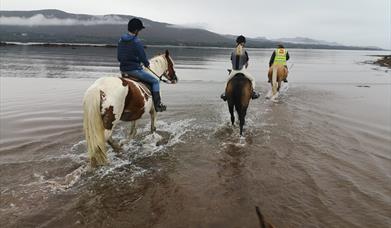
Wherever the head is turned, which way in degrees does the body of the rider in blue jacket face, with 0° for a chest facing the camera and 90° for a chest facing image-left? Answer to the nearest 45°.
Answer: approximately 225°

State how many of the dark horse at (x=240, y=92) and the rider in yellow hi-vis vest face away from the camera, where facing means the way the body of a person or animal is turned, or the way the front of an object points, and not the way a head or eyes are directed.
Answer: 2

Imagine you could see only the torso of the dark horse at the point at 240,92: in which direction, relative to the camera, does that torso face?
away from the camera

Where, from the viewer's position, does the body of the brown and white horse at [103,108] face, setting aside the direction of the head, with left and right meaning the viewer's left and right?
facing away from the viewer and to the right of the viewer

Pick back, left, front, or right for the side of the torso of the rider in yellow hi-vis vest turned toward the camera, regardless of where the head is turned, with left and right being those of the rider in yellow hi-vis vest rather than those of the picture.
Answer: back

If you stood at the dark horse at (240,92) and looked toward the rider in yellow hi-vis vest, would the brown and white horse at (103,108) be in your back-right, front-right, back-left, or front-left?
back-left

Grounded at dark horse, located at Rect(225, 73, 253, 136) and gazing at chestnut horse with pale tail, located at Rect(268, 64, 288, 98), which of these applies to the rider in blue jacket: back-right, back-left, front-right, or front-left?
back-left

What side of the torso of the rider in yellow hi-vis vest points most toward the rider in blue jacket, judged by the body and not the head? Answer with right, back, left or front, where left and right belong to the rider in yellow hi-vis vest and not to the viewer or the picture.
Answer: back

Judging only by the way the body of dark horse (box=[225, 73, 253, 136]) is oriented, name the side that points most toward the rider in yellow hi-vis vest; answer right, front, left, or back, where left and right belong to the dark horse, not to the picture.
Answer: front

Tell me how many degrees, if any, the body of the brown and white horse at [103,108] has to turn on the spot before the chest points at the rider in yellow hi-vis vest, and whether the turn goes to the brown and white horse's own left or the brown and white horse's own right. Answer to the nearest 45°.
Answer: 0° — it already faces them

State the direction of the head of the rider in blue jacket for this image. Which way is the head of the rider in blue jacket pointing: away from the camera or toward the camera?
away from the camera

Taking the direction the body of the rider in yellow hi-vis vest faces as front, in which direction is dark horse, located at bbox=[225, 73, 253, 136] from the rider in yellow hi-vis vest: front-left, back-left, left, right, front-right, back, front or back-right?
back
